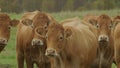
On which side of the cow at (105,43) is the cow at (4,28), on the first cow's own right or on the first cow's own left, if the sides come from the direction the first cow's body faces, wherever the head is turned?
on the first cow's own right

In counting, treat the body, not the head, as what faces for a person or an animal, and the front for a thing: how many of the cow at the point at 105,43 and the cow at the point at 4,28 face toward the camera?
2

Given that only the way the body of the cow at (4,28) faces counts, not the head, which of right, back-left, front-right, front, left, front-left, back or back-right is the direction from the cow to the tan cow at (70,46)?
front-left

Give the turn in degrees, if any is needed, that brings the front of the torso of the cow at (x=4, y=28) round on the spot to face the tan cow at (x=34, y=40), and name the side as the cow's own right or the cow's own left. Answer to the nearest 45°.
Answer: approximately 90° to the cow's own left

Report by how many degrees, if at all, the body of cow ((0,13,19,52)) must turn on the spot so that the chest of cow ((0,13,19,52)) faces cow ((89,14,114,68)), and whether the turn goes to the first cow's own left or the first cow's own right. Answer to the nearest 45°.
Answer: approximately 90° to the first cow's own left

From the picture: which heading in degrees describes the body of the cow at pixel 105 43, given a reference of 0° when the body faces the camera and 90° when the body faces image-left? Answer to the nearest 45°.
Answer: approximately 0°

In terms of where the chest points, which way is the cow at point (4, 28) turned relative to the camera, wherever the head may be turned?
toward the camera

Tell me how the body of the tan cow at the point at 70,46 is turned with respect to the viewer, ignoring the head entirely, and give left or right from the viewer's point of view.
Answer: facing the viewer and to the left of the viewer
